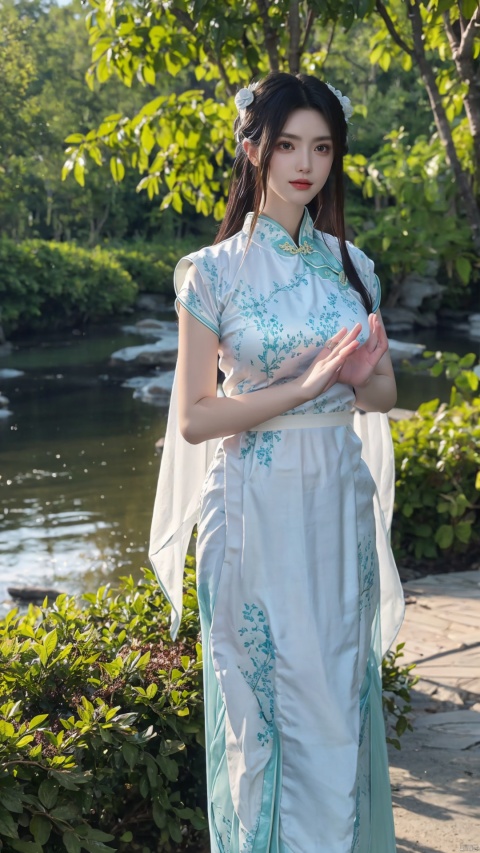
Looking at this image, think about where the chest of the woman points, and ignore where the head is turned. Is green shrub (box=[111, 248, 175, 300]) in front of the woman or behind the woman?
behind

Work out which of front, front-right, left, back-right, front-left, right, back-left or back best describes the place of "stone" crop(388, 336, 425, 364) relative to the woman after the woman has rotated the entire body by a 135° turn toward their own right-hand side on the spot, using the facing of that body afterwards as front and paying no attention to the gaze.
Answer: right

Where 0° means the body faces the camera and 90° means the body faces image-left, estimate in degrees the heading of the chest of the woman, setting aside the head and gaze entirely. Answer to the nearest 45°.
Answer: approximately 315°

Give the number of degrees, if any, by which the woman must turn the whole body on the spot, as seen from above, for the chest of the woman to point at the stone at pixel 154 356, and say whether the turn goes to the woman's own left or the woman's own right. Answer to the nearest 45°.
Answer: approximately 135° to the woman's own left

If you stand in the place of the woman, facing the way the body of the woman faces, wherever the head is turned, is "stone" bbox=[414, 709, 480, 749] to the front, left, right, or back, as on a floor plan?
left

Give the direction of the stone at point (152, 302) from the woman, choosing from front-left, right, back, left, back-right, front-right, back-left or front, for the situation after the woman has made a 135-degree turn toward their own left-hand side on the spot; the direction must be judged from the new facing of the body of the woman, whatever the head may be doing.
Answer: front
